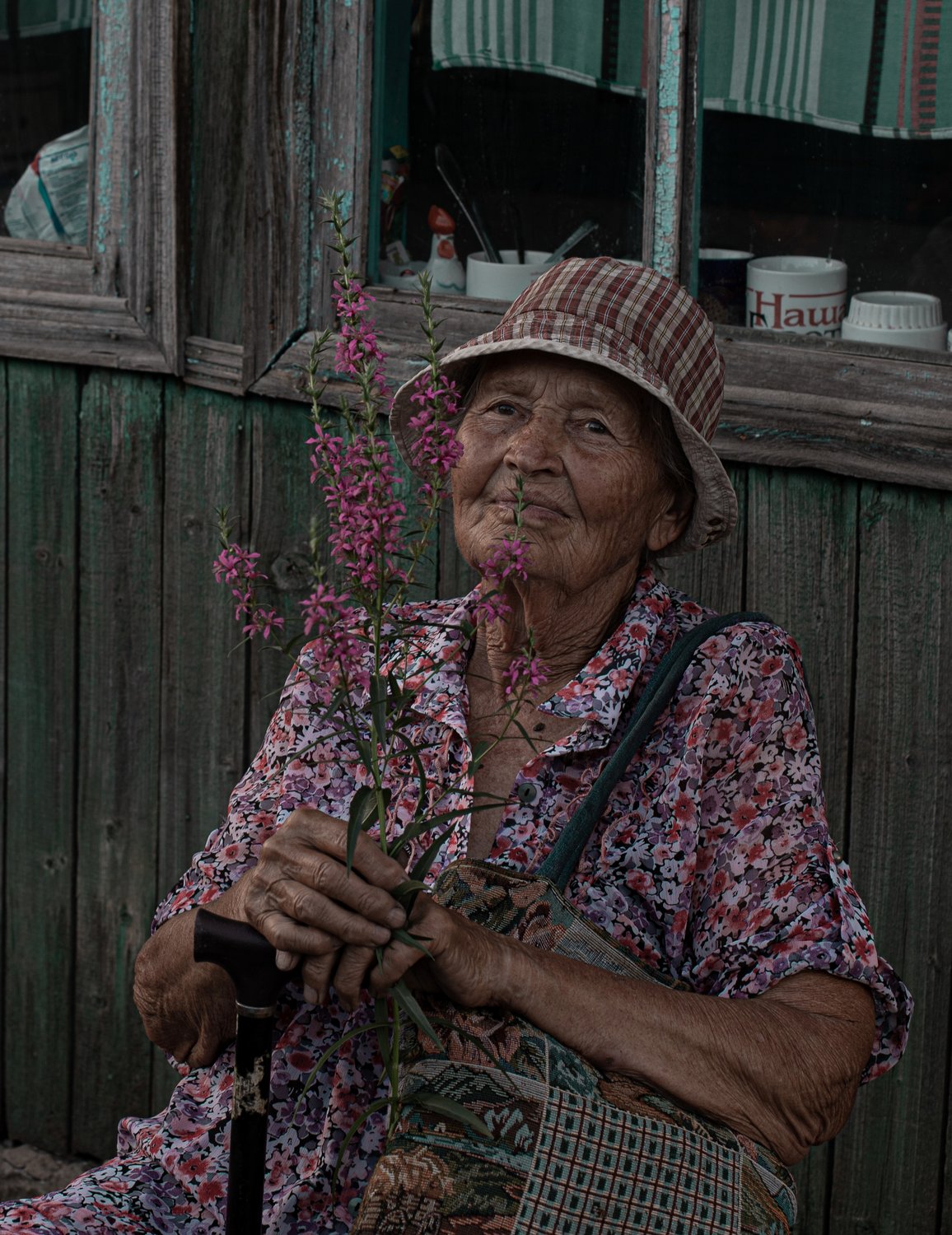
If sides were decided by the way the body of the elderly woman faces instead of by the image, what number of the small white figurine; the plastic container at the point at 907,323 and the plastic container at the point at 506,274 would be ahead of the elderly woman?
0

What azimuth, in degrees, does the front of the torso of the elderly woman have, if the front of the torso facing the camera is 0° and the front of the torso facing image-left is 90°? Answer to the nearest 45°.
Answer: approximately 45°

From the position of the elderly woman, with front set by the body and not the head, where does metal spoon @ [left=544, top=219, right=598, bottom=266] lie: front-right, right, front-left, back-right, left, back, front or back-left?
back-right

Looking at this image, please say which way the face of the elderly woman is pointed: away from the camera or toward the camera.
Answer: toward the camera

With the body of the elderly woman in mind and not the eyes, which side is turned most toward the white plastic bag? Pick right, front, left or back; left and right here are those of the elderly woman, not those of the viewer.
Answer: right

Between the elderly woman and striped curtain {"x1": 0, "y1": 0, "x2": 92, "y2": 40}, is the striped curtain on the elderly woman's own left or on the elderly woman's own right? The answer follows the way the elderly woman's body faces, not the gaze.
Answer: on the elderly woman's own right

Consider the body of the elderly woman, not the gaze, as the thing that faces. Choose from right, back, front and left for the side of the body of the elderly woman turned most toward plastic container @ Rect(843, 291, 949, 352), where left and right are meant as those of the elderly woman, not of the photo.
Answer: back

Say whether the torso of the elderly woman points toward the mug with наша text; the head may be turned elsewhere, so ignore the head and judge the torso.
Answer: no

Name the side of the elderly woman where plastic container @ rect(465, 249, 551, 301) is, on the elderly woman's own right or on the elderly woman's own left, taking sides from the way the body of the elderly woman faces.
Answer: on the elderly woman's own right
